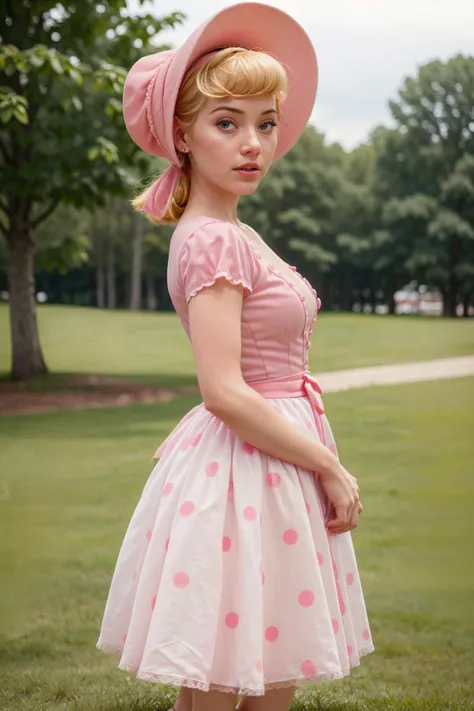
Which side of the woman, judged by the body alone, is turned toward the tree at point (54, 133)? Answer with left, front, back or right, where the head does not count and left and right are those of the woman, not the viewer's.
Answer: left

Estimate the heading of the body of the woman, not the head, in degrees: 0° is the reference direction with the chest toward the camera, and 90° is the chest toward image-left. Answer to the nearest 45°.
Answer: approximately 270°

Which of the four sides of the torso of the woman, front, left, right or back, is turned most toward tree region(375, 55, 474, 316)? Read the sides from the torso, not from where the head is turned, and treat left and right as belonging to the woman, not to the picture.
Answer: left
